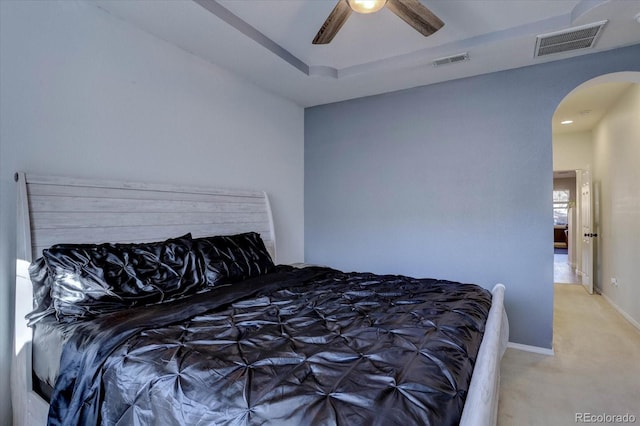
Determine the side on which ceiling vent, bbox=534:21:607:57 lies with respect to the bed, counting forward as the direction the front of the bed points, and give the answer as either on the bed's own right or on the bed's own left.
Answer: on the bed's own left

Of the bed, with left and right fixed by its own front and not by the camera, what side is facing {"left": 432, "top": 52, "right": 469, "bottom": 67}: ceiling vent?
left

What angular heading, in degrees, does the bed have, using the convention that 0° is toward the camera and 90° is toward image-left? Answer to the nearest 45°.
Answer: approximately 315°

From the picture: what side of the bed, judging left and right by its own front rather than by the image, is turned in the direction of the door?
left
